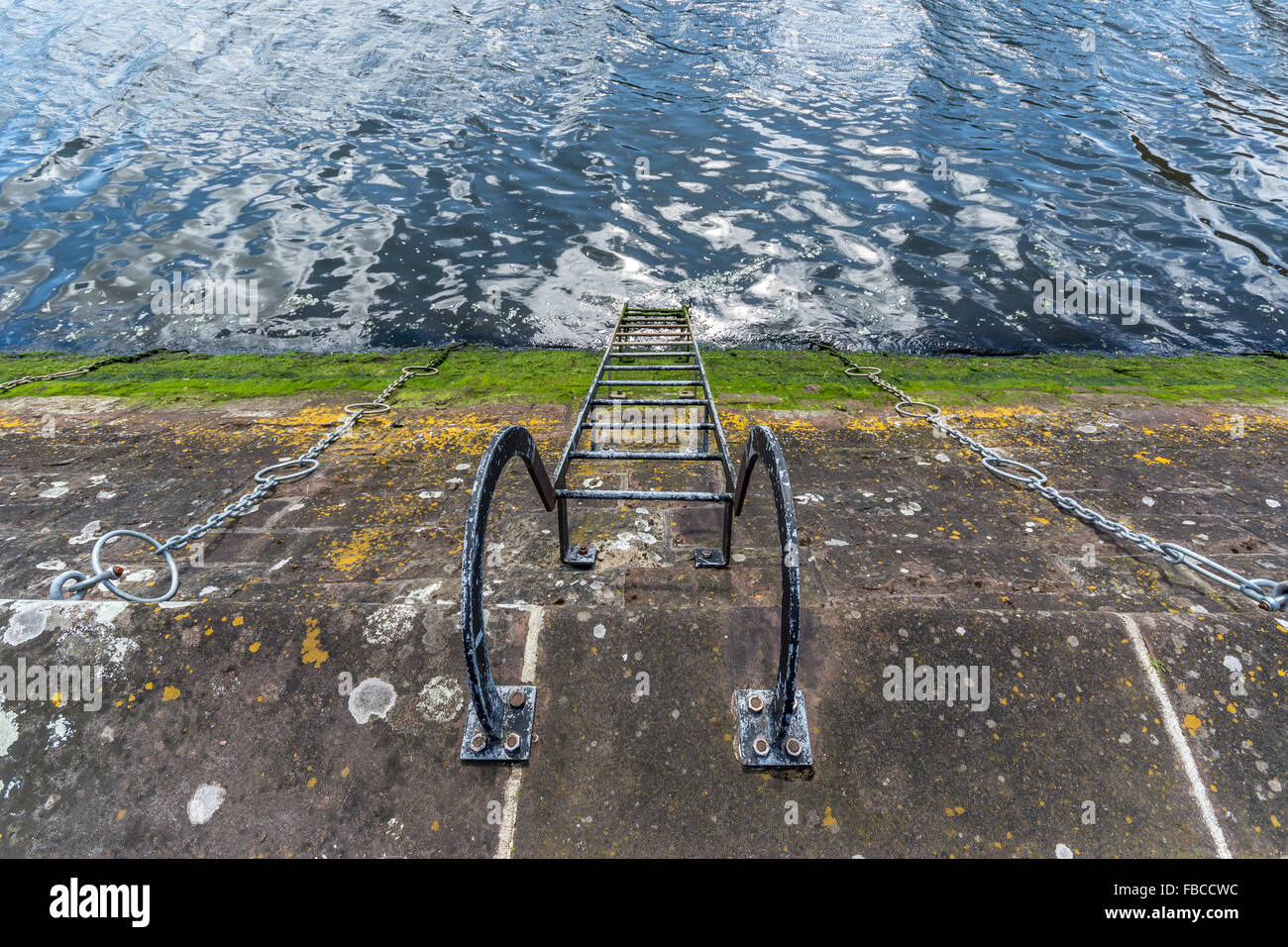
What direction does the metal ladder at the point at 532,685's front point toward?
away from the camera
